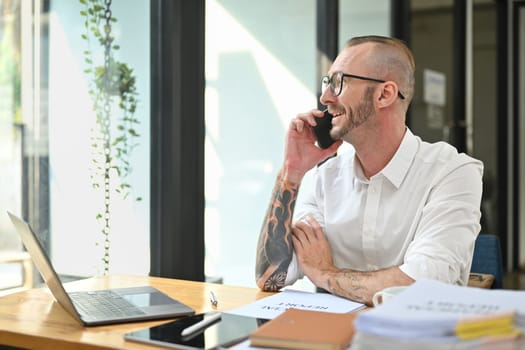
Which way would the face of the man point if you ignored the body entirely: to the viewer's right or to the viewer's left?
to the viewer's left

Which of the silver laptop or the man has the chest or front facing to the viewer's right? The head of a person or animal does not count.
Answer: the silver laptop

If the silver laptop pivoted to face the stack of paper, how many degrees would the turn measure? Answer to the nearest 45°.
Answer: approximately 45° to its right

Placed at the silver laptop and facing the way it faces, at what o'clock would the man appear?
The man is roughly at 11 o'clock from the silver laptop.

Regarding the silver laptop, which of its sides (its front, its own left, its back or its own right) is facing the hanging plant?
left

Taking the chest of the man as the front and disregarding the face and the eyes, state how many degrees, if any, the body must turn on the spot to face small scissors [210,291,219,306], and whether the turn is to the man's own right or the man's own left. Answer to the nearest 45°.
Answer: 0° — they already face it

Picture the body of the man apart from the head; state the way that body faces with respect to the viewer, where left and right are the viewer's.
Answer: facing the viewer and to the left of the viewer

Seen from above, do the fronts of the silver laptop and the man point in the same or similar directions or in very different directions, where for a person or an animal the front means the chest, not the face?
very different directions

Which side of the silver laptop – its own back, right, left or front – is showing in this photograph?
right

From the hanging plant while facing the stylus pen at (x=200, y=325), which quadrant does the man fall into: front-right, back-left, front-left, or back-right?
front-left

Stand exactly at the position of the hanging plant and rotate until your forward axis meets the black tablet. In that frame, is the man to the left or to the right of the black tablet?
left

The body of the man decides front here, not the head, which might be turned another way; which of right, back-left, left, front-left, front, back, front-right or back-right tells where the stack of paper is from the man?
front-left

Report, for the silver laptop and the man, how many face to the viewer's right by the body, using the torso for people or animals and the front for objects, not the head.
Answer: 1

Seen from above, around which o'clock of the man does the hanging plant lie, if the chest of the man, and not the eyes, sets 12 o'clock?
The hanging plant is roughly at 2 o'clock from the man.

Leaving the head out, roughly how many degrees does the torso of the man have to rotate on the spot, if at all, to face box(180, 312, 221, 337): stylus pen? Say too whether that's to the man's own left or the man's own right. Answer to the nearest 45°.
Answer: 0° — they already face it
